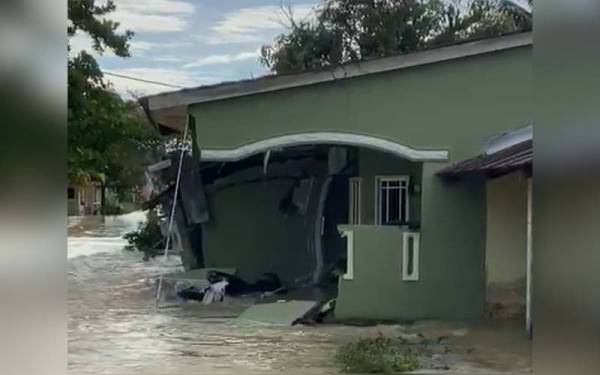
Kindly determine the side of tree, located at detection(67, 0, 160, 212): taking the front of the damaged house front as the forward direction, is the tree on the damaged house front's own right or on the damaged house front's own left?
on the damaged house front's own right

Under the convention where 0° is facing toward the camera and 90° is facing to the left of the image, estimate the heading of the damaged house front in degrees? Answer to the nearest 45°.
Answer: approximately 0°

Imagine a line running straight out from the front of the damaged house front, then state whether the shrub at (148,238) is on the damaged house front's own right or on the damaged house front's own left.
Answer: on the damaged house front's own right
